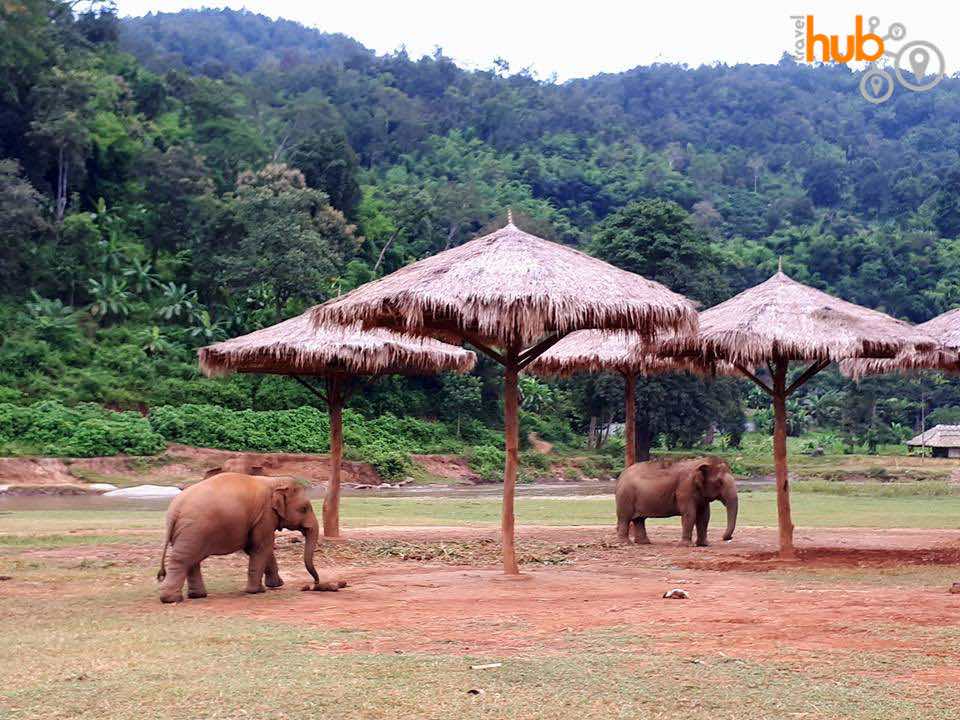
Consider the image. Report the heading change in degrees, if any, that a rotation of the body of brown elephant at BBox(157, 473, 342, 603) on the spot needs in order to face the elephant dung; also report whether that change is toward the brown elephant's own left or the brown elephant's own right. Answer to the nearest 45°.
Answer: approximately 45° to the brown elephant's own left

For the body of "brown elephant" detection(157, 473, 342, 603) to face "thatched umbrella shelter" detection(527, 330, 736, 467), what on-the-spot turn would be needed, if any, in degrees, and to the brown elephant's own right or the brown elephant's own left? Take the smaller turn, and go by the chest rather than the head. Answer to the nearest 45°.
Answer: approximately 45° to the brown elephant's own left

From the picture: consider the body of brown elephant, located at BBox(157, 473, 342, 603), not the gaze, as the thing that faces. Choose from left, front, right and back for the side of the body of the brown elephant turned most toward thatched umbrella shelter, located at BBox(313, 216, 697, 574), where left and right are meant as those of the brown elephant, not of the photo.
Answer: front

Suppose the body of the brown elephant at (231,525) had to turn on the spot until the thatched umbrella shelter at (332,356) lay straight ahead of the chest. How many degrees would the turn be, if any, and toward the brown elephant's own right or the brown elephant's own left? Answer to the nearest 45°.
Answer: approximately 90° to the brown elephant's own left

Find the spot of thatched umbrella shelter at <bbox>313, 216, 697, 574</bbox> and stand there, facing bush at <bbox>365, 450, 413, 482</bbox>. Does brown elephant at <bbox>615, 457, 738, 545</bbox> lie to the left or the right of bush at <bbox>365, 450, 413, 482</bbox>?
right

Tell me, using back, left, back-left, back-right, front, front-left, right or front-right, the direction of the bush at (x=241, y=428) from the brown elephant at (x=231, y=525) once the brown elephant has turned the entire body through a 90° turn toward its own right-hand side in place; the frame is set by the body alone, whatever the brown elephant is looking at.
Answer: back

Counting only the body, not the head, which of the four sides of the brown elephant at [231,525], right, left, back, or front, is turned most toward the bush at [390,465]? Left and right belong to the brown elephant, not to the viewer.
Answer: left

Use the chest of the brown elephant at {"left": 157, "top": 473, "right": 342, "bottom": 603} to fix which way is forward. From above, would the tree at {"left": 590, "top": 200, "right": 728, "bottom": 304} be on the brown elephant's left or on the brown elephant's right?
on the brown elephant's left

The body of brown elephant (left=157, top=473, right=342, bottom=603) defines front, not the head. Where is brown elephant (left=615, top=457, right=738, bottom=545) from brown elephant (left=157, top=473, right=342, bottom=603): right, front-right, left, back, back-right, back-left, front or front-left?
front-left

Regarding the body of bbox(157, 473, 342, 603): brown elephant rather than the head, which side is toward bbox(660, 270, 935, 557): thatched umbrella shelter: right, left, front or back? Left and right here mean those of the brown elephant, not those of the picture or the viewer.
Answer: front

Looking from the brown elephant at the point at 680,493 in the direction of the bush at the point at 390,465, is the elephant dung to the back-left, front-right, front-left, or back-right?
back-left

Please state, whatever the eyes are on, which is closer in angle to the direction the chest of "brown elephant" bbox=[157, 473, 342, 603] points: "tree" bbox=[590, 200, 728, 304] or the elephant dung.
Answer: the elephant dung

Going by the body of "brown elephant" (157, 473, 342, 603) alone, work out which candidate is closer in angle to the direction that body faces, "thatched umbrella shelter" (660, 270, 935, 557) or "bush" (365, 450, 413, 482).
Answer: the thatched umbrella shelter

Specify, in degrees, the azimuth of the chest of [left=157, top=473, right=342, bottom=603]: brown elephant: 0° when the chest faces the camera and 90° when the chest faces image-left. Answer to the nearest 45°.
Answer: approximately 270°
